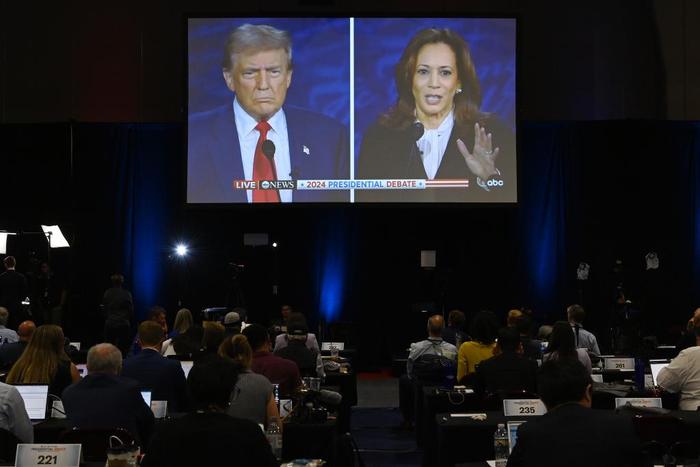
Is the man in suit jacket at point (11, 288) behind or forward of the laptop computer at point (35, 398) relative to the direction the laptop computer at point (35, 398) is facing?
behind

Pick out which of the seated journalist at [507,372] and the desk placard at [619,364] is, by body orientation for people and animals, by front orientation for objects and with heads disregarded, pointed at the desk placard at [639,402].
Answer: the desk placard at [619,364]

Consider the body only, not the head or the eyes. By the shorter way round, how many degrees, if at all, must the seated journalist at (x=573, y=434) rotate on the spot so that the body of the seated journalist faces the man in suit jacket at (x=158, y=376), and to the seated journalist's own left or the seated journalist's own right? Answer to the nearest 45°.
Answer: approximately 45° to the seated journalist's own left

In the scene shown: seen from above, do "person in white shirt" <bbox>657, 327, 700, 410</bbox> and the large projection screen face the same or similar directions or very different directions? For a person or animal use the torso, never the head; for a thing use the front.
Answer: very different directions

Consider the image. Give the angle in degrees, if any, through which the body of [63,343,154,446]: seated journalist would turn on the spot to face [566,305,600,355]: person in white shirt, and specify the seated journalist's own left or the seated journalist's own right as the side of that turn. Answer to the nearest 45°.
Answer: approximately 45° to the seated journalist's own right

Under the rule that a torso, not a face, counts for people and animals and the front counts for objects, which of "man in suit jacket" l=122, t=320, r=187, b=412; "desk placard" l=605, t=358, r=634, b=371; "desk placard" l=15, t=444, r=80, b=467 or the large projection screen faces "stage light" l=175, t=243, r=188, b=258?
the man in suit jacket

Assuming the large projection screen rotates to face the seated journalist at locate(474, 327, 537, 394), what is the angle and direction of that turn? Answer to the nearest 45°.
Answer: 0° — it already faces them

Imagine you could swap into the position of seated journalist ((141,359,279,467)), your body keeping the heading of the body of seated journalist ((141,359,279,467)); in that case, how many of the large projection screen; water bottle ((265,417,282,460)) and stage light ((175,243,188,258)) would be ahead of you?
3

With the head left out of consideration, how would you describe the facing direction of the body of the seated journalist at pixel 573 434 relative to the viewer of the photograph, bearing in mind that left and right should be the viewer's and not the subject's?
facing away from the viewer

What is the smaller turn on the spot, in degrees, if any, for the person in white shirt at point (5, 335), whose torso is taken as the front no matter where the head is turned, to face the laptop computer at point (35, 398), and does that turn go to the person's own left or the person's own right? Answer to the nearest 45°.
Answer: approximately 180°

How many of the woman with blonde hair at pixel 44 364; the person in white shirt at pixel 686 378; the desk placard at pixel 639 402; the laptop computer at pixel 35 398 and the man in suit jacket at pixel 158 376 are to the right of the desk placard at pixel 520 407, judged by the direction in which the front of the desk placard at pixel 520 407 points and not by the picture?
3

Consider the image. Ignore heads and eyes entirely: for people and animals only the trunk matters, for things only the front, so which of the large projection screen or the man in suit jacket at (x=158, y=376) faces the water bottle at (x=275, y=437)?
the large projection screen
